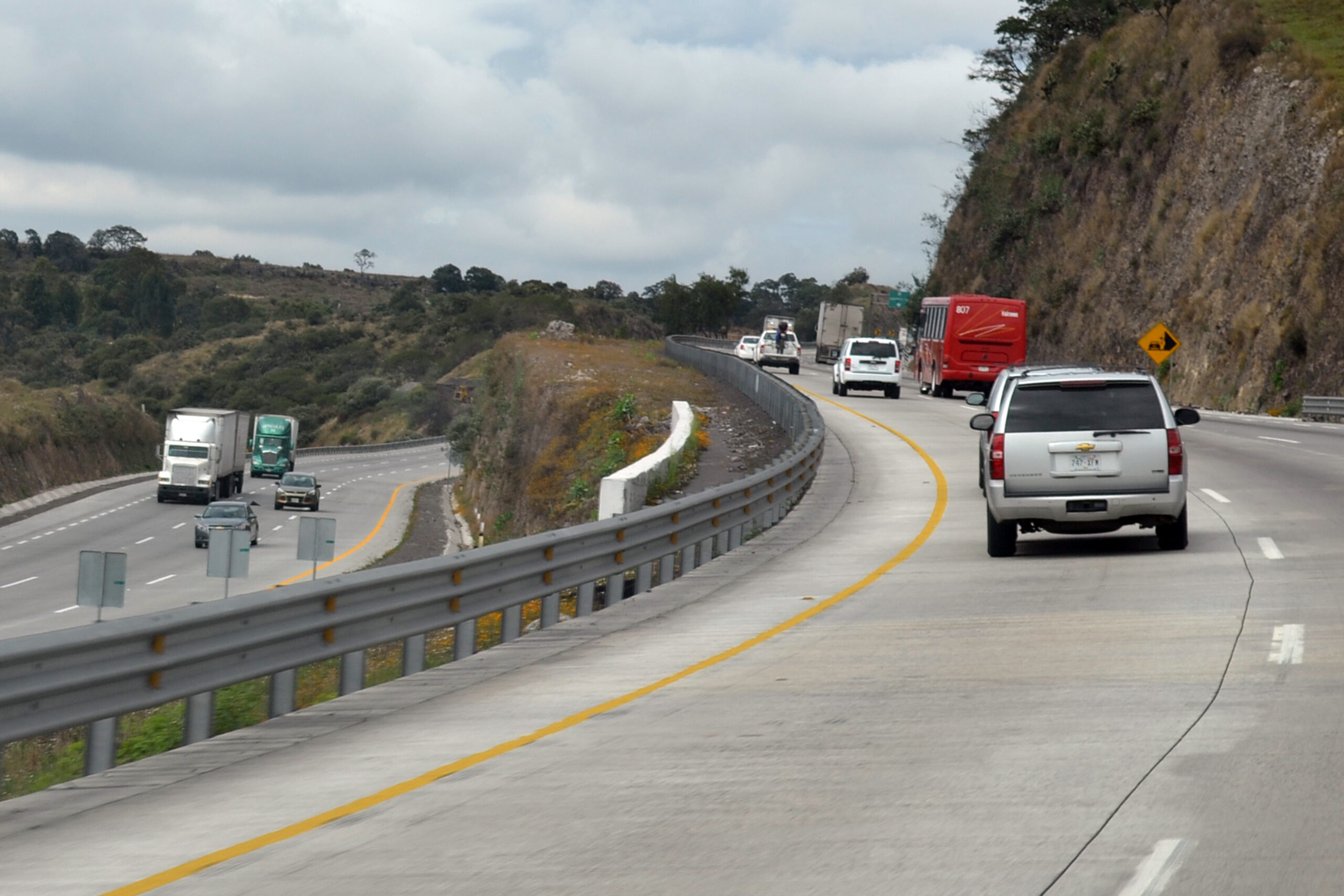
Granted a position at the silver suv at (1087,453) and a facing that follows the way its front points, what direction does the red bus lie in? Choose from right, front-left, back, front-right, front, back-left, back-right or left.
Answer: front

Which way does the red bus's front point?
away from the camera

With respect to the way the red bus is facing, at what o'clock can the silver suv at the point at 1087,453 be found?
The silver suv is roughly at 6 o'clock from the red bus.

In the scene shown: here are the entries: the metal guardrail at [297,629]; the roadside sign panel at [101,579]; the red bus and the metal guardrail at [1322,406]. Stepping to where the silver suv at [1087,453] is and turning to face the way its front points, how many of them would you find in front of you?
2

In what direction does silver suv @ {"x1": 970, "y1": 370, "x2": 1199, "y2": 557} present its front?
away from the camera

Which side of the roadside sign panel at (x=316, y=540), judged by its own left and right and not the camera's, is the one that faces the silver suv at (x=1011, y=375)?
right

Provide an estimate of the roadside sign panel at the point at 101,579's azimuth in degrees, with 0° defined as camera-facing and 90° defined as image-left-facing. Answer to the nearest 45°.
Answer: approximately 180°

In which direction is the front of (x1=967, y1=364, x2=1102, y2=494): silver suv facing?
away from the camera

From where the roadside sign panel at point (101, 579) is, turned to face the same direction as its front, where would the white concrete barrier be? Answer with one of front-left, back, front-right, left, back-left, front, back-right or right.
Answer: front-right

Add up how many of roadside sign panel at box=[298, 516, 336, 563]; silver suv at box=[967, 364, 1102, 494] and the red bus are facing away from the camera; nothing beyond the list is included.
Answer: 3

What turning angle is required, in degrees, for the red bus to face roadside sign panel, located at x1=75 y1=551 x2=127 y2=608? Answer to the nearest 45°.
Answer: approximately 180°

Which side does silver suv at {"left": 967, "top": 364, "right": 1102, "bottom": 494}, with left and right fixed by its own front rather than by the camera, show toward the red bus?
front

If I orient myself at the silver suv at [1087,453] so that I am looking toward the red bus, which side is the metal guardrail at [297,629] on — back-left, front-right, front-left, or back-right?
back-left

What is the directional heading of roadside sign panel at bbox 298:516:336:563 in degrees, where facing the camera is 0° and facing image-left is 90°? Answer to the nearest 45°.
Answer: approximately 180°
